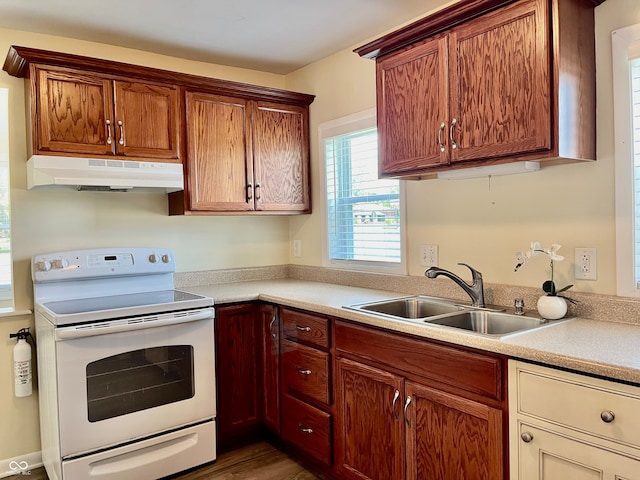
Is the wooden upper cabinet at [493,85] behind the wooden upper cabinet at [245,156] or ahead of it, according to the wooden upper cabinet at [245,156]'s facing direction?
ahead

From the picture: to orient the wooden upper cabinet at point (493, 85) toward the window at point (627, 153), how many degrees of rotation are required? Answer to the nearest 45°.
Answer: approximately 135° to its left

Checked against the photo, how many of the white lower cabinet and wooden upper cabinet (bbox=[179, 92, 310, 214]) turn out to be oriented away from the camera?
0

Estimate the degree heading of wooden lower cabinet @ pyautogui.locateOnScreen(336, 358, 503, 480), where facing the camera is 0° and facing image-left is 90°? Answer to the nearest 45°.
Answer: approximately 45°

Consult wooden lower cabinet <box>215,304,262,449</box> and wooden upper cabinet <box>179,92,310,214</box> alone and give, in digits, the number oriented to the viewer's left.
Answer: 0

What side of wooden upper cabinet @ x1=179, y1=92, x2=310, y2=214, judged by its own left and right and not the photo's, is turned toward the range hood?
right

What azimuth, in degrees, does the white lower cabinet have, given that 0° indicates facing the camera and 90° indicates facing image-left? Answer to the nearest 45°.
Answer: approximately 45°

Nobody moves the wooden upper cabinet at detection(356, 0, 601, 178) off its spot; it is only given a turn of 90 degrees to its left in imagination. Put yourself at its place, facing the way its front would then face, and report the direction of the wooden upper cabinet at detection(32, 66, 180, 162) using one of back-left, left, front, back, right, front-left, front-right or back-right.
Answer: back-right

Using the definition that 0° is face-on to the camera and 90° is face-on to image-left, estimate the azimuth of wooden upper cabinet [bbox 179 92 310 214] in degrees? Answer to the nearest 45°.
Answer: approximately 315°

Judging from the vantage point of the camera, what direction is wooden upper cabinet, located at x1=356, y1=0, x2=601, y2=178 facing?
facing the viewer and to the left of the viewer

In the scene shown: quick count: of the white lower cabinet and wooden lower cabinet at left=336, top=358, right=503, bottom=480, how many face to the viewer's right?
0

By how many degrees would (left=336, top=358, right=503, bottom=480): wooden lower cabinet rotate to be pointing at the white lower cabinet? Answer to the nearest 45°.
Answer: approximately 90° to its left
